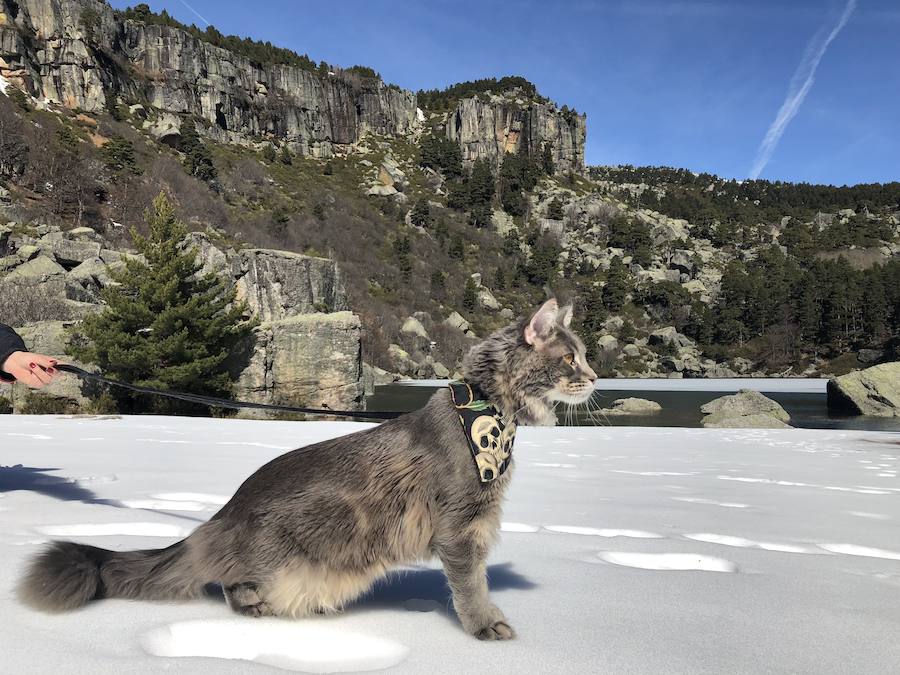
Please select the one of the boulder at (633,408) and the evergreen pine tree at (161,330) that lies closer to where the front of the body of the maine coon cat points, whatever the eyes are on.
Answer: the boulder

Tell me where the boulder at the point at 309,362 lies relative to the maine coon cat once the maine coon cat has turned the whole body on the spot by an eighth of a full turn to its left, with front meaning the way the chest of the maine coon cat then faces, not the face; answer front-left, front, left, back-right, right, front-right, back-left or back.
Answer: front-left

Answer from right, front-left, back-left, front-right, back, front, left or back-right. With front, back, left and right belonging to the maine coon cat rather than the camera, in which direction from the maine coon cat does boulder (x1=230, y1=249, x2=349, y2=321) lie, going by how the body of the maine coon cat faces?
left

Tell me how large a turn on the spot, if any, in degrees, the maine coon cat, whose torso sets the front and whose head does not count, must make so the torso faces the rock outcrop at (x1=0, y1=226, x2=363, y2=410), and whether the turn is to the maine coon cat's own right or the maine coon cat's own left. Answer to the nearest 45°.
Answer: approximately 90° to the maine coon cat's own left

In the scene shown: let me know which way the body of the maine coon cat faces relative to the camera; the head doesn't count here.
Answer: to the viewer's right

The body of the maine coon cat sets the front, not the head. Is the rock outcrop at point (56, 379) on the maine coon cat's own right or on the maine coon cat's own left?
on the maine coon cat's own left

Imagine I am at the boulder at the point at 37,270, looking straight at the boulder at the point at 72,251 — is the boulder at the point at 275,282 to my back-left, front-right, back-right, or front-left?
front-right

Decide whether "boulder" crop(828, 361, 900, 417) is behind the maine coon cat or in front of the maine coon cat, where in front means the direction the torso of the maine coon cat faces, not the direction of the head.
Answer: in front

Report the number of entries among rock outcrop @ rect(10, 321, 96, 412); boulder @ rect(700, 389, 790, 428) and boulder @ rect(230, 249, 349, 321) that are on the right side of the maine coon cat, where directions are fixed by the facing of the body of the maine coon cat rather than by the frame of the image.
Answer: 0

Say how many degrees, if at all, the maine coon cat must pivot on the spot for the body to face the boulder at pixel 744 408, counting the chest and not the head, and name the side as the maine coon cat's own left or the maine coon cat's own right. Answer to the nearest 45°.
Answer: approximately 45° to the maine coon cat's own left

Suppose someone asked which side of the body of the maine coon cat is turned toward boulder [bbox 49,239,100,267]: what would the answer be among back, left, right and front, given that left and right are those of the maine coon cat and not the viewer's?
left

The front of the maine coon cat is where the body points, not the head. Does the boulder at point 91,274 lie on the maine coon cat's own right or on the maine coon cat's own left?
on the maine coon cat's own left
